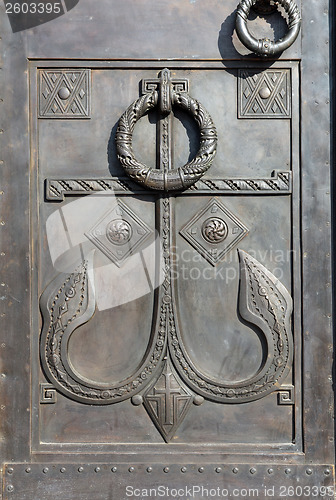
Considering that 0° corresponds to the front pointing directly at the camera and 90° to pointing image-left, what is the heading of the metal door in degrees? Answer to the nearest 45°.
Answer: approximately 0°
